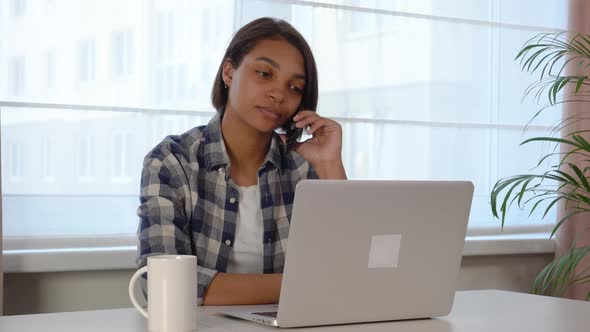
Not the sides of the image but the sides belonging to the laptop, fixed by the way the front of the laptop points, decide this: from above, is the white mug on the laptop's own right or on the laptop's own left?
on the laptop's own left

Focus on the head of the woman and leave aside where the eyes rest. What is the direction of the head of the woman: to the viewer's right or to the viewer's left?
to the viewer's right

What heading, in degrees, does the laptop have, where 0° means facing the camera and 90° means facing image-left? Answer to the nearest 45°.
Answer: approximately 135°

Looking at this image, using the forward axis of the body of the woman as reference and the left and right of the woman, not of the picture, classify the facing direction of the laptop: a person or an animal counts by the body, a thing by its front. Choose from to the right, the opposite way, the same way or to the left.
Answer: the opposite way

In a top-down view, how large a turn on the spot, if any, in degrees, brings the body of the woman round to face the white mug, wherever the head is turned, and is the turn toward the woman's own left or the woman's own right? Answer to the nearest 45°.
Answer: approximately 45° to the woman's own right

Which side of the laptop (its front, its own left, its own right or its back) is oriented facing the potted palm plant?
right

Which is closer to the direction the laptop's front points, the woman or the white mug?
the woman
